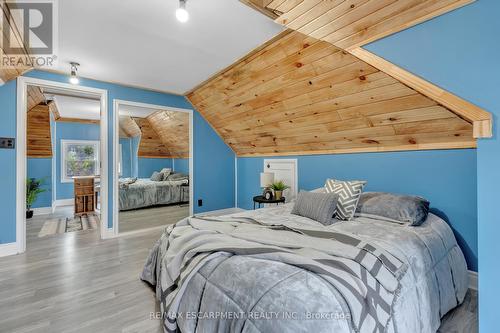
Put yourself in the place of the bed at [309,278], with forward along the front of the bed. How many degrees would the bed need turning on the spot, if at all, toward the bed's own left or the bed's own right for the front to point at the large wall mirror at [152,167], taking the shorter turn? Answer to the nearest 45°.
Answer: approximately 90° to the bed's own right

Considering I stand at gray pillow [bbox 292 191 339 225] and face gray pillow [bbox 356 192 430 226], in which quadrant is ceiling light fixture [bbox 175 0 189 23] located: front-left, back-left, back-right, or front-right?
back-right

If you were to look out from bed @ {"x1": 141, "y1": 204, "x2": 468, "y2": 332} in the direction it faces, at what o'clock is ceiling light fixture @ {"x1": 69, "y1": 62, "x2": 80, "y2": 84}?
The ceiling light fixture is roughly at 2 o'clock from the bed.

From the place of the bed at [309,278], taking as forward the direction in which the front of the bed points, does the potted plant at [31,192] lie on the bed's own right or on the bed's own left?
on the bed's own right

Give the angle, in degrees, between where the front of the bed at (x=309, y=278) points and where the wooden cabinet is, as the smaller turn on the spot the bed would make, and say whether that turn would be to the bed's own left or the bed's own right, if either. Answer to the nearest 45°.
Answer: approximately 90° to the bed's own right

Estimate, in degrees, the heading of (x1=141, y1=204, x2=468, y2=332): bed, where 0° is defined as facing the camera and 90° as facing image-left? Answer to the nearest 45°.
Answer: approximately 45°

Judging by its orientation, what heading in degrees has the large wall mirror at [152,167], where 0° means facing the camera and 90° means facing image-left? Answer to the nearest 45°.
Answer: approximately 315°
